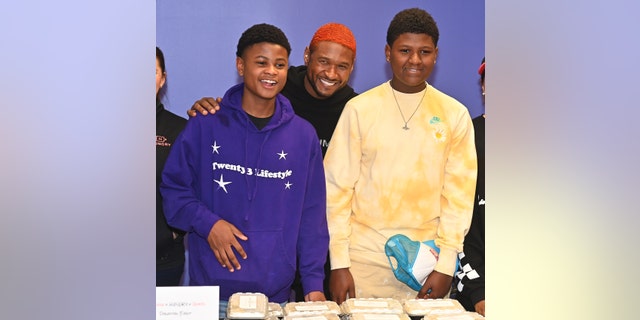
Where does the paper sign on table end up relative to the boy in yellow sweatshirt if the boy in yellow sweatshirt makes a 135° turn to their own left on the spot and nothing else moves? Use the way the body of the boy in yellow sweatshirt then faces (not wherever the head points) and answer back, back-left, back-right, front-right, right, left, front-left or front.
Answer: back

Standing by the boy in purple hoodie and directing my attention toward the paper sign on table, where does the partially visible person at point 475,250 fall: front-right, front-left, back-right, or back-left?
back-left

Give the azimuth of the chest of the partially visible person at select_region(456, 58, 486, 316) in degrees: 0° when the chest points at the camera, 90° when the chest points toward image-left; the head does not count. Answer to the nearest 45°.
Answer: approximately 0°

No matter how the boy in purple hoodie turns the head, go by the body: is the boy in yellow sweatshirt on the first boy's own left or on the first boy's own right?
on the first boy's own left

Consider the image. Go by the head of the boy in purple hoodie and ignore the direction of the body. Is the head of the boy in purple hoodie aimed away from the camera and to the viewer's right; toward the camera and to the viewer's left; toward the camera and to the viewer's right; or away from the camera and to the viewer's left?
toward the camera and to the viewer's right

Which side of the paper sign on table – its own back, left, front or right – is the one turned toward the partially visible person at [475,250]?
left

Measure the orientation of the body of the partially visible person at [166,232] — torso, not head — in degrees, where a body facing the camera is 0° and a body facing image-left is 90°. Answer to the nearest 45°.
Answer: approximately 0°
